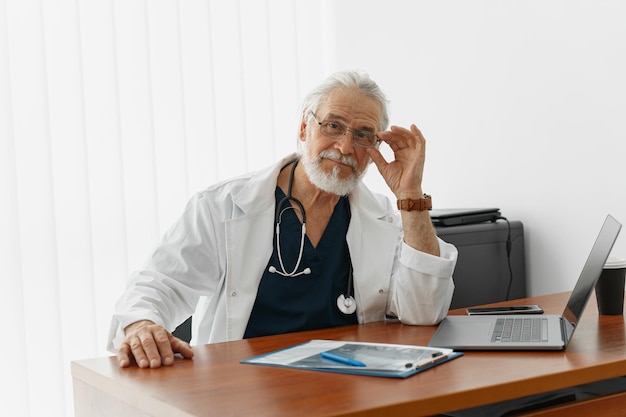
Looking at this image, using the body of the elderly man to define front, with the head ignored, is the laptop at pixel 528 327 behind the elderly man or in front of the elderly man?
in front

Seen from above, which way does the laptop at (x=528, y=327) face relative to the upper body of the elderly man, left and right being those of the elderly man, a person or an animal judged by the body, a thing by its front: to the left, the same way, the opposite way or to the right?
to the right

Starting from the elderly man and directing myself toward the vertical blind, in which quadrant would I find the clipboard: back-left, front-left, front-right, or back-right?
back-left

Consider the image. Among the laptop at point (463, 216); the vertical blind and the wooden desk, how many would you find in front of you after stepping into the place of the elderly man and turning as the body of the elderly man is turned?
1

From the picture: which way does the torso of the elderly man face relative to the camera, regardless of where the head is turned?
toward the camera

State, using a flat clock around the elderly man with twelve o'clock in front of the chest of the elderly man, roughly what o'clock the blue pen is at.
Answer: The blue pen is roughly at 12 o'clock from the elderly man.

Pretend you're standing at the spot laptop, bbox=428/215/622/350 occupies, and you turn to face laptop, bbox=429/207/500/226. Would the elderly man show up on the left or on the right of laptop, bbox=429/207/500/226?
left

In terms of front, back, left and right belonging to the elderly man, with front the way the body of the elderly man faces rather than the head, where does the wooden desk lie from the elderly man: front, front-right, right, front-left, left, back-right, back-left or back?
front

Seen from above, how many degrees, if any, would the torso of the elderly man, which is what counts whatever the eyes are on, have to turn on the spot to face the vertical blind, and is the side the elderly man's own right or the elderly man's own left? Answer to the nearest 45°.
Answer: approximately 135° to the elderly man's own right

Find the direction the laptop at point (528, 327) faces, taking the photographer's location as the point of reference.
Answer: facing to the left of the viewer

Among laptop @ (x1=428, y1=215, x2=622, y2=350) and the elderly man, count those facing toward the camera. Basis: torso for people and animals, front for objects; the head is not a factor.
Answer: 1

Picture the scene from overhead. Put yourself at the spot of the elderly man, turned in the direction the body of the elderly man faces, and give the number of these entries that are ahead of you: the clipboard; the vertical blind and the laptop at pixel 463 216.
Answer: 1
